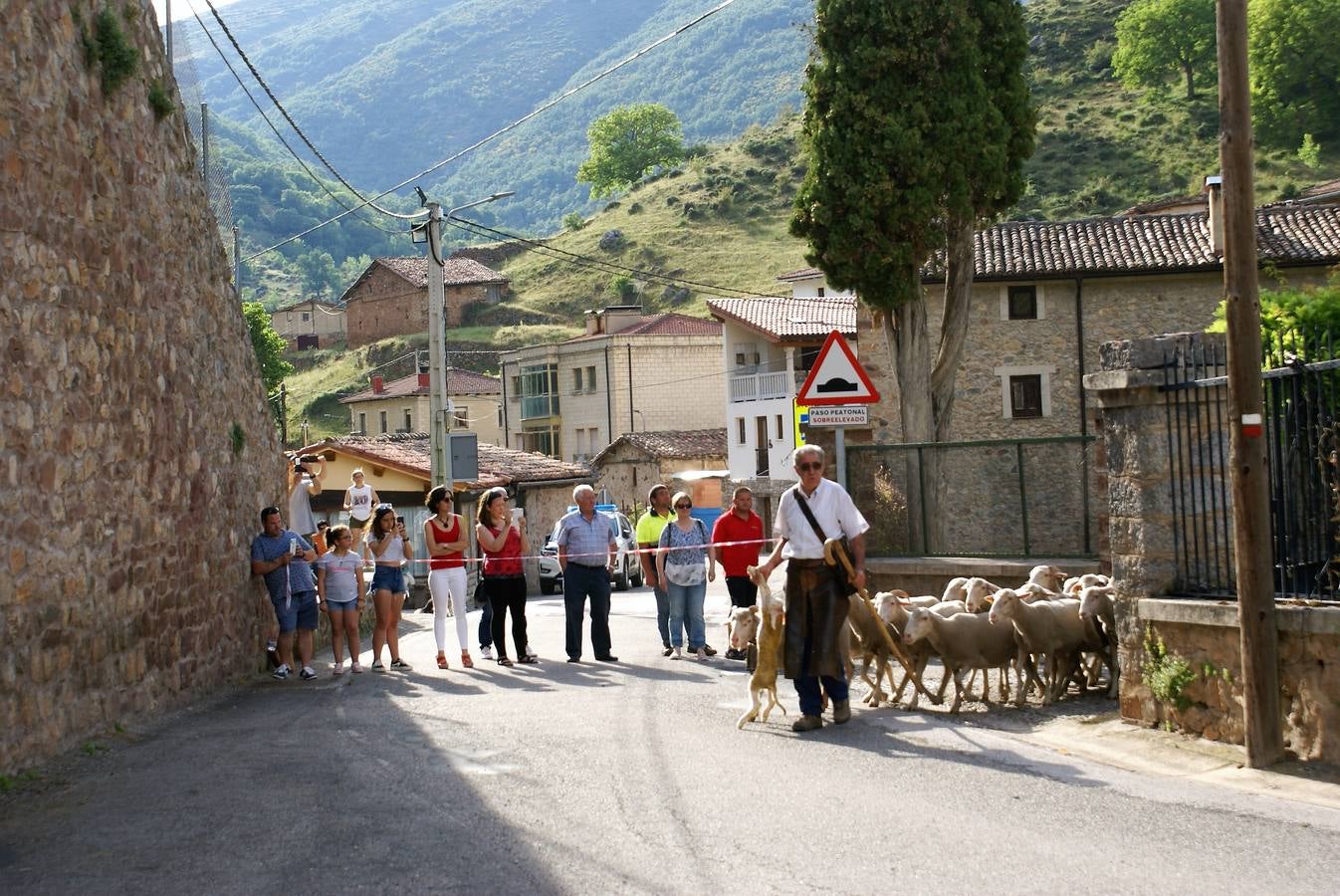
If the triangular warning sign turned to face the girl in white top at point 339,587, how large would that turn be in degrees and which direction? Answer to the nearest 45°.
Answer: approximately 90° to its right

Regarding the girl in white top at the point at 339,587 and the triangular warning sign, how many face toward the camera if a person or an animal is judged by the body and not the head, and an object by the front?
2

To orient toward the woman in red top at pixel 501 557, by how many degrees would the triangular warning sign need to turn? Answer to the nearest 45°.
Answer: approximately 90° to its right

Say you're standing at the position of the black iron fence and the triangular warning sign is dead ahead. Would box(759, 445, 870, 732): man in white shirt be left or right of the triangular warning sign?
left

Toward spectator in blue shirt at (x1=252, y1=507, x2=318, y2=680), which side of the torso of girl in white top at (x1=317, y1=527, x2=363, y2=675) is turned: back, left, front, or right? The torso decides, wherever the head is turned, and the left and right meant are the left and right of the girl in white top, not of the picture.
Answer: right

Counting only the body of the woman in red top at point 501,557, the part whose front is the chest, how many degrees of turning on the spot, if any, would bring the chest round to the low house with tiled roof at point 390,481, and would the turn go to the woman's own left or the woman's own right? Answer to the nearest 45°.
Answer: approximately 135° to the woman's own left

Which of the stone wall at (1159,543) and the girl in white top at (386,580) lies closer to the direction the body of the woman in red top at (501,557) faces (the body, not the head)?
the stone wall
